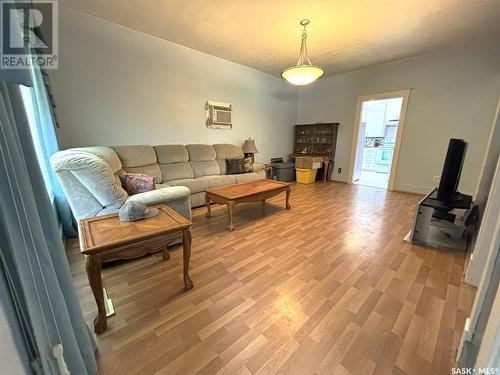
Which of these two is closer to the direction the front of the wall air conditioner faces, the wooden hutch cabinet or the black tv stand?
the black tv stand

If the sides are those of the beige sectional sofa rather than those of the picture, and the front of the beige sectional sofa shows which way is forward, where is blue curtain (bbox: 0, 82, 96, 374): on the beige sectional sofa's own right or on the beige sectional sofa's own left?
on the beige sectional sofa's own right

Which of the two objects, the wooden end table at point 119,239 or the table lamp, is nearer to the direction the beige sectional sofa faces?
the wooden end table

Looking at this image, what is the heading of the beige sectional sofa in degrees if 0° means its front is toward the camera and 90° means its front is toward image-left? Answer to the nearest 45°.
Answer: approximately 315°

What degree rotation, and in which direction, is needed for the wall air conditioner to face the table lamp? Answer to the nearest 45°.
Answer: approximately 45° to its left

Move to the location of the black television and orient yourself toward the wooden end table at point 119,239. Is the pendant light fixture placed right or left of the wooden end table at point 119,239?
right

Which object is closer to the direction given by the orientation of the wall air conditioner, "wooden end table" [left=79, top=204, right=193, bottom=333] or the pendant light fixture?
the pendant light fixture

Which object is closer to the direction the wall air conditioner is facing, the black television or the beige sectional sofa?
the black television

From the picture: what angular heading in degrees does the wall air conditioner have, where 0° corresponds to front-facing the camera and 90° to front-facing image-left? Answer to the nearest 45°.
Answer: approximately 315°
